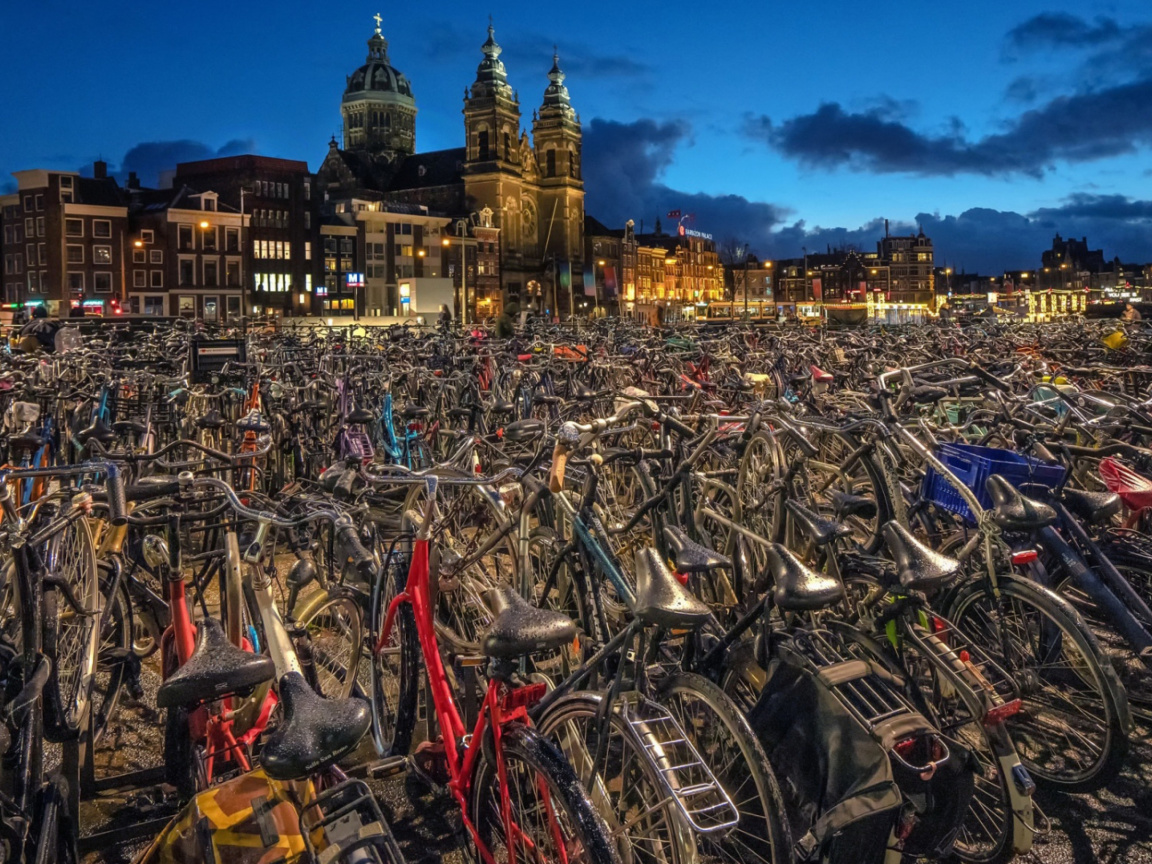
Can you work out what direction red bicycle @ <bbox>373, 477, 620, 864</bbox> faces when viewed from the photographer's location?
facing away from the viewer and to the left of the viewer

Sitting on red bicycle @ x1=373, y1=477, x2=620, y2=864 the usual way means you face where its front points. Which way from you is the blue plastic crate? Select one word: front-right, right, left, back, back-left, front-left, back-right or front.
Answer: right
